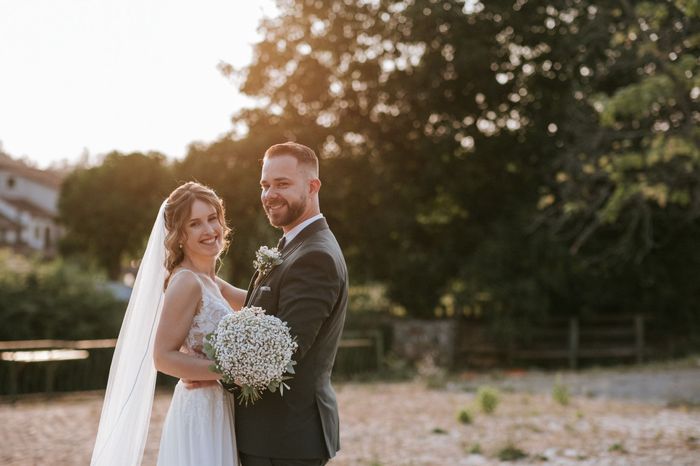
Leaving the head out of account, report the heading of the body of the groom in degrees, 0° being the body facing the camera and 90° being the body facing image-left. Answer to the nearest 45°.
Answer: approximately 90°

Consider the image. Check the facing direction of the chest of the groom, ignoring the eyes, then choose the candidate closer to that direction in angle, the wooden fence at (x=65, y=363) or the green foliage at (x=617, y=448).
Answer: the wooden fence

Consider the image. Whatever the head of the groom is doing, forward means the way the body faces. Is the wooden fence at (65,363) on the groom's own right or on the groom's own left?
on the groom's own right

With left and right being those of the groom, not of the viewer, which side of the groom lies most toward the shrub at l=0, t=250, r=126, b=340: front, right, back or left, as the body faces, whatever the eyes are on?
right

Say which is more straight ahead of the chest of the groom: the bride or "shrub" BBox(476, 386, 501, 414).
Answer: the bride
